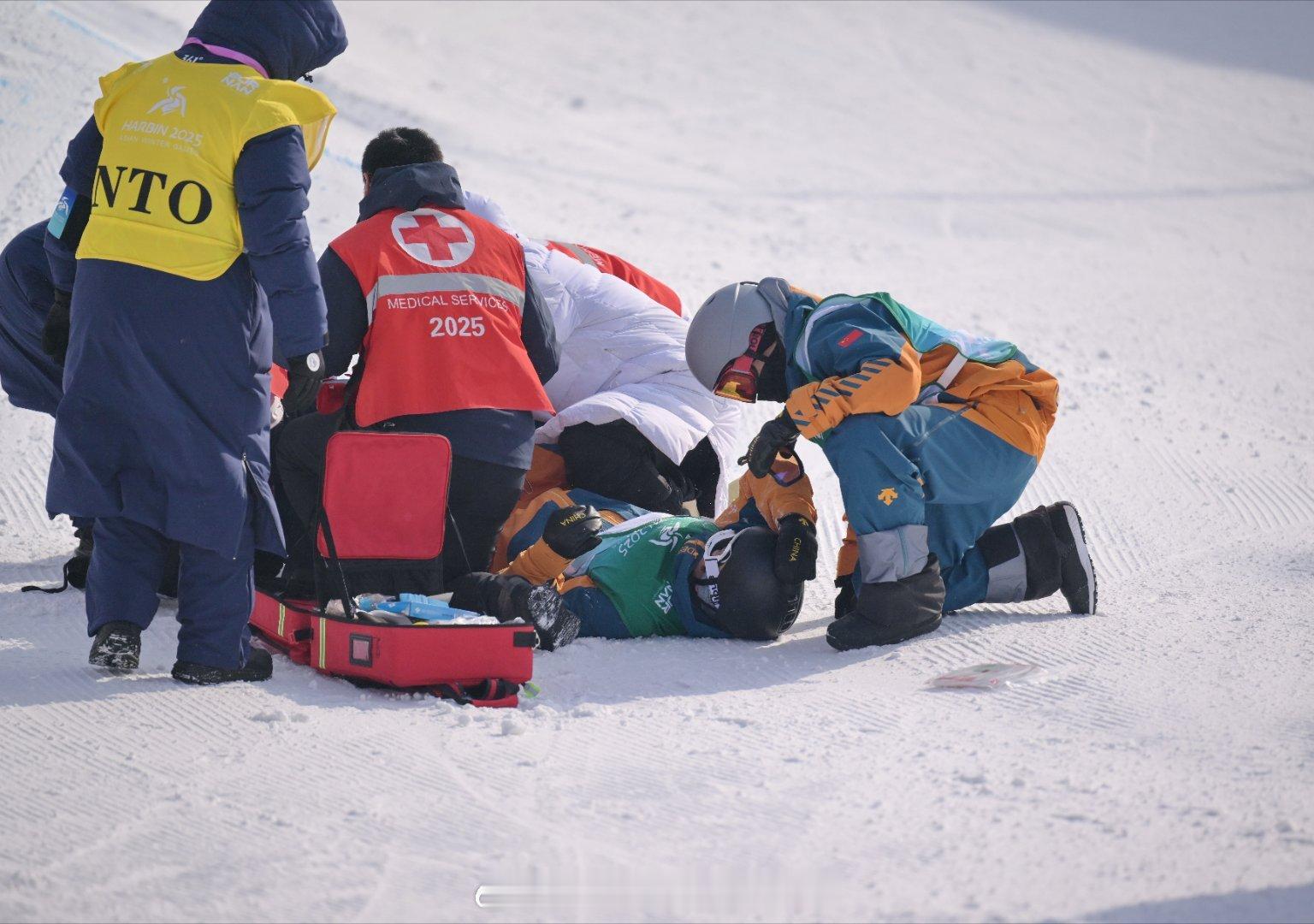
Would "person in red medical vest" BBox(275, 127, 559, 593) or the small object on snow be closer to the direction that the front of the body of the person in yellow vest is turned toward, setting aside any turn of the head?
the person in red medical vest

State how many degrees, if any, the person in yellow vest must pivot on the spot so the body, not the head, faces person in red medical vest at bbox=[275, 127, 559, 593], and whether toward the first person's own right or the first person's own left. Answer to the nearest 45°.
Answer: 0° — they already face them

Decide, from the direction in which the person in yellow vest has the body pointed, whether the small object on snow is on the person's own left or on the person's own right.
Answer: on the person's own right

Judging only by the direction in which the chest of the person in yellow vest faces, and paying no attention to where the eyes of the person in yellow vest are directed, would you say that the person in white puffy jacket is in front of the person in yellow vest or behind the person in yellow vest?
in front

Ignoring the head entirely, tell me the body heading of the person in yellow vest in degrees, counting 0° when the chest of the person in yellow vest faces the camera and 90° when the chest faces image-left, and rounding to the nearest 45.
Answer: approximately 225°
